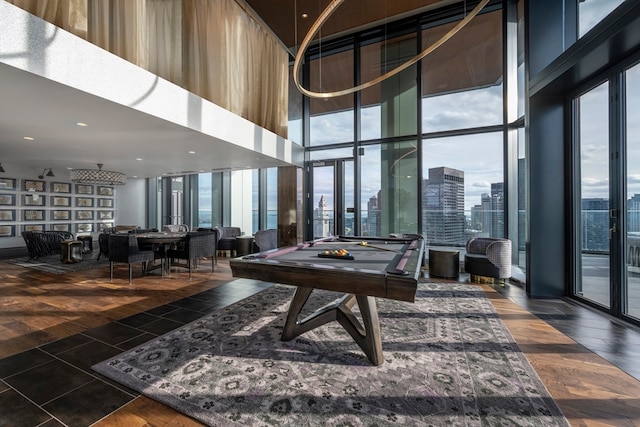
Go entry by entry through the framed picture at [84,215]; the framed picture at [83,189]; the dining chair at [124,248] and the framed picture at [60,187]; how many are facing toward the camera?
3

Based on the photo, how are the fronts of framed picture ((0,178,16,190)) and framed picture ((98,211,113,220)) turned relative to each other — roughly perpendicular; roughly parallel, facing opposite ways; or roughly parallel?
roughly parallel

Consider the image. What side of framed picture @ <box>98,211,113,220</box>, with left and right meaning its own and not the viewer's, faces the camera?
front

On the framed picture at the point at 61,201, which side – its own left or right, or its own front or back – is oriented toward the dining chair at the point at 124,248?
front

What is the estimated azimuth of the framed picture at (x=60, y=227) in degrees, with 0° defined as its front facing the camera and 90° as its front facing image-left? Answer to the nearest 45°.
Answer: approximately 0°

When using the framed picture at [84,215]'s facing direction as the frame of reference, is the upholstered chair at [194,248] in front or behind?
in front

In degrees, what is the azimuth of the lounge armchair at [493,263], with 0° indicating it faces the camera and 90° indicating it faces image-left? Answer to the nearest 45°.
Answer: approximately 45°

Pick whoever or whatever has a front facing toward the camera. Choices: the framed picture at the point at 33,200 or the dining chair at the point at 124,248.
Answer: the framed picture

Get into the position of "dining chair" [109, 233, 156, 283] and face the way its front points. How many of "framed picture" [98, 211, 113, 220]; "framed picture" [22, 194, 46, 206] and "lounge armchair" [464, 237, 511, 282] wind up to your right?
1

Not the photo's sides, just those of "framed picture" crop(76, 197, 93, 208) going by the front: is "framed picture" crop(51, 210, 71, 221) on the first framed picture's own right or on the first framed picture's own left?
on the first framed picture's own right

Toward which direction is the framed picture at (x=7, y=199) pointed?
toward the camera

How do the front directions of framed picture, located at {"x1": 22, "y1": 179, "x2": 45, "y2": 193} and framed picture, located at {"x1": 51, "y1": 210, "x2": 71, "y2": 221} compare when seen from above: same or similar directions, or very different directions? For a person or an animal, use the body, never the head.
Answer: same or similar directions

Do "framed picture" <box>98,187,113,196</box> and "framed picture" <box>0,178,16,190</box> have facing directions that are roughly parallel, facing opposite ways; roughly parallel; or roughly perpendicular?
roughly parallel

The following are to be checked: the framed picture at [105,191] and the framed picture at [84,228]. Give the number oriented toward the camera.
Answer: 2

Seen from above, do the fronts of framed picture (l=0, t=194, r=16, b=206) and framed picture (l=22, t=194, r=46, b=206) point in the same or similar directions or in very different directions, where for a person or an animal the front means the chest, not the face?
same or similar directions

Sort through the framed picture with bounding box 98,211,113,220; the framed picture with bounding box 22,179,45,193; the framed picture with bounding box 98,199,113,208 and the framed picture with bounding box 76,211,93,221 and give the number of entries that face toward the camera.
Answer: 4

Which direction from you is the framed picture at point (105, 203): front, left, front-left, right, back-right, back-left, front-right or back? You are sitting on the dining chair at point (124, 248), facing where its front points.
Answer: front-left
